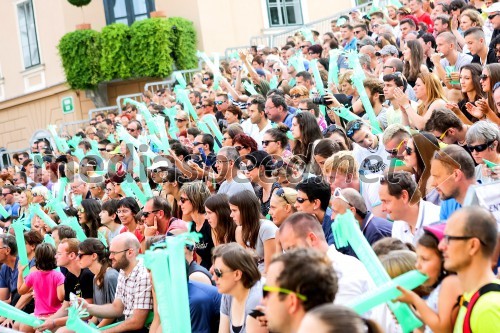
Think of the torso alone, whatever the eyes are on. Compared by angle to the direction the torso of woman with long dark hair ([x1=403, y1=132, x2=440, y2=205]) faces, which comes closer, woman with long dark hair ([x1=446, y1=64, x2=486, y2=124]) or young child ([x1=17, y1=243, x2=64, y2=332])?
the young child

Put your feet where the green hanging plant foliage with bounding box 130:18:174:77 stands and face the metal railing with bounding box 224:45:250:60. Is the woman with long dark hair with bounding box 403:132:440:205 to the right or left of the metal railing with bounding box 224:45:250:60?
right

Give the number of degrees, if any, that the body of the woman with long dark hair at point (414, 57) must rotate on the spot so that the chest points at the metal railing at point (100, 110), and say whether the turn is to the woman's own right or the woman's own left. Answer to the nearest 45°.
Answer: approximately 45° to the woman's own right

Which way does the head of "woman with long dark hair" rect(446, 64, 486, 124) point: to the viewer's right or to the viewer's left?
to the viewer's left
